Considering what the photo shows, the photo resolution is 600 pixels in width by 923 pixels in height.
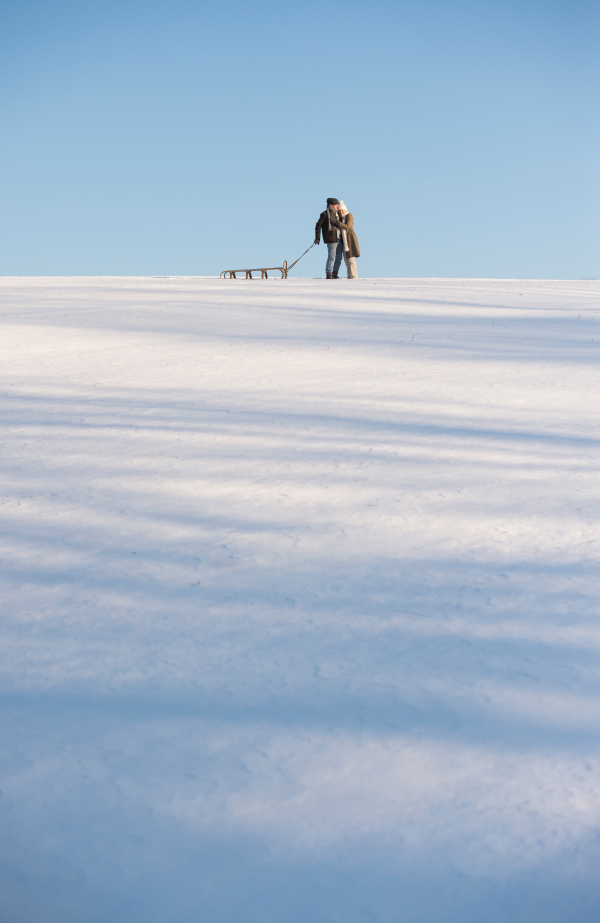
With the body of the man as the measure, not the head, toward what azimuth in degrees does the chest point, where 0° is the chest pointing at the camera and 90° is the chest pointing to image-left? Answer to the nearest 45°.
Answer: approximately 315°
